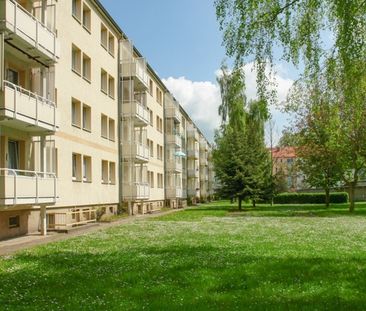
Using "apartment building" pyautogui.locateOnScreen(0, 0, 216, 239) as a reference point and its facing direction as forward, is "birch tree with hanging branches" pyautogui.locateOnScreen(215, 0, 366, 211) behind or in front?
in front

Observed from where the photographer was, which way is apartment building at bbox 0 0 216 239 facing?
facing the viewer and to the right of the viewer

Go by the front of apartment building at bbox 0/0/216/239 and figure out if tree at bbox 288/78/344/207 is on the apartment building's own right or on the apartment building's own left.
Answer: on the apartment building's own left
